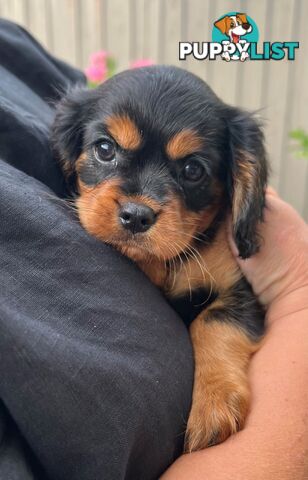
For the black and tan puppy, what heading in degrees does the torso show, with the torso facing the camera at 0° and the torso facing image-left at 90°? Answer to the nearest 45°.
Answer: approximately 0°

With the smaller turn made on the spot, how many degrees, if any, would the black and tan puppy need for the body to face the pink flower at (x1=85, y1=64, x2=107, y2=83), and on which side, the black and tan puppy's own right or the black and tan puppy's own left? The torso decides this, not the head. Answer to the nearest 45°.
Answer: approximately 180°
